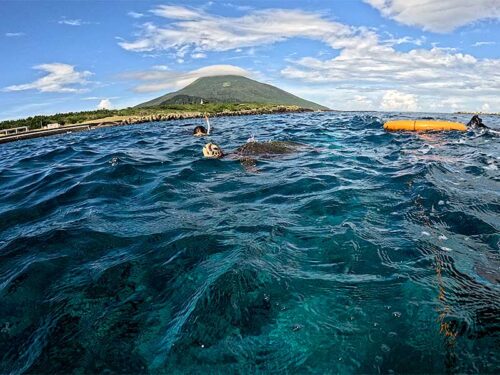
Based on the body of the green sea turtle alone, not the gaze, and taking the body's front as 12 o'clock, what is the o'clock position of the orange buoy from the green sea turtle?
The orange buoy is roughly at 5 o'clock from the green sea turtle.

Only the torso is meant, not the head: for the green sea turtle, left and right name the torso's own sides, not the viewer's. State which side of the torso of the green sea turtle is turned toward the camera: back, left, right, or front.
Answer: left
